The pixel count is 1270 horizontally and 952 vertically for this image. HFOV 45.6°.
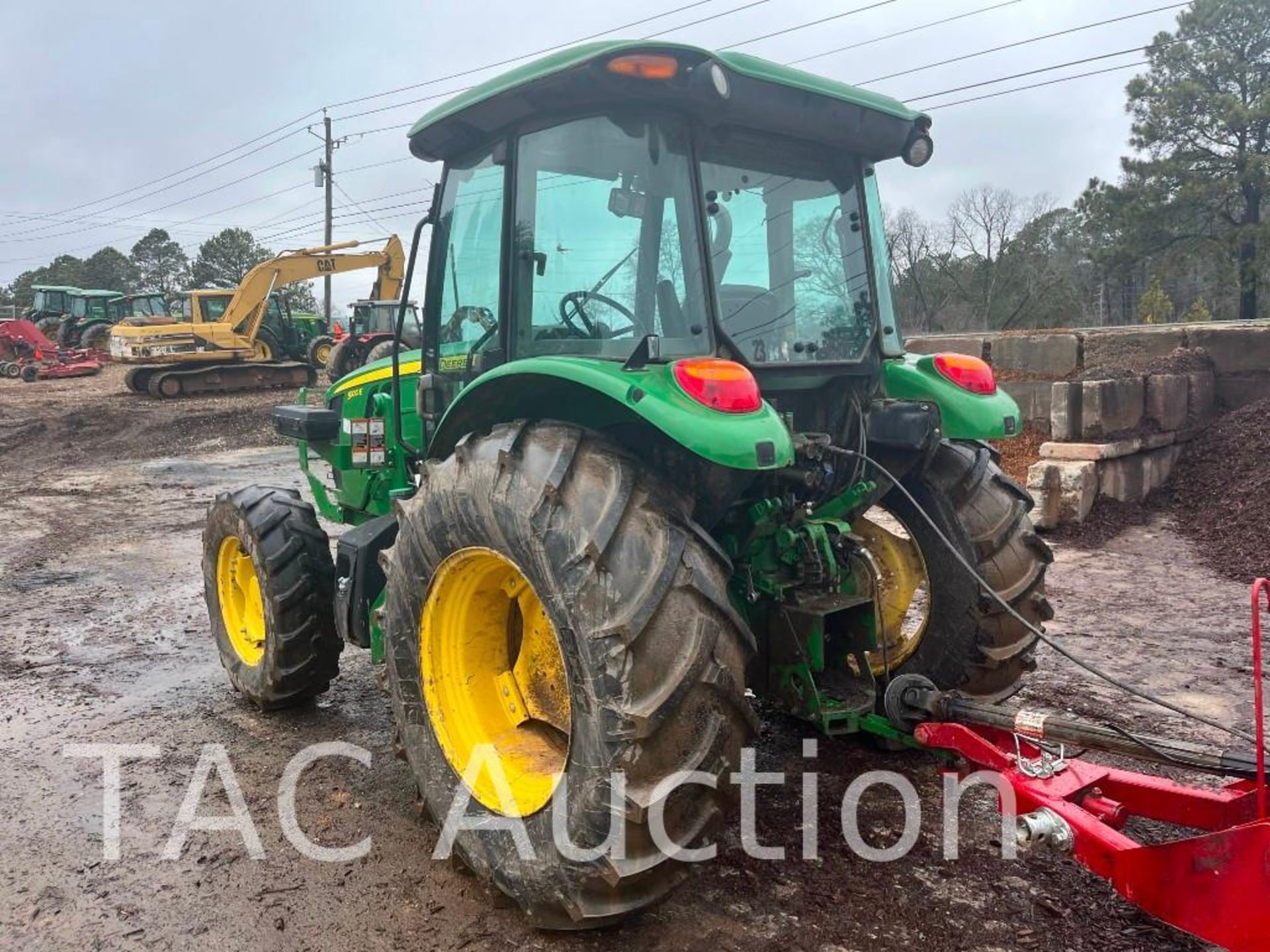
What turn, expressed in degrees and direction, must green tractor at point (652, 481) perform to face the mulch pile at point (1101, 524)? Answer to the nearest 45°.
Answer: approximately 90° to its right

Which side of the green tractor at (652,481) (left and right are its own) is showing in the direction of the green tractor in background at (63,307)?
front

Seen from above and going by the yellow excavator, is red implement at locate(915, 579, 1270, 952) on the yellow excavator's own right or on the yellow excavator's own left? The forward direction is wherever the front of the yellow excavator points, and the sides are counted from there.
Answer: on the yellow excavator's own right

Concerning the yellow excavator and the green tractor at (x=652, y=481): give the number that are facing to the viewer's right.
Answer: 1

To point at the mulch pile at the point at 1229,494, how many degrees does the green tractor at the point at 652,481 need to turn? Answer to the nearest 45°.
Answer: approximately 90° to its right

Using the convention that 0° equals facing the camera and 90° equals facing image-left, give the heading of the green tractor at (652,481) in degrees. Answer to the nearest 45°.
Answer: approximately 135°

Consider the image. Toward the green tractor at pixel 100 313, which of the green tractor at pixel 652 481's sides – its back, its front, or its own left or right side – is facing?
front

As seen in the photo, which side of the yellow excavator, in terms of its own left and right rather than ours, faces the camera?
right

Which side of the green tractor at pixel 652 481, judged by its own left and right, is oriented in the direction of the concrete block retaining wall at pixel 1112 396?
right
